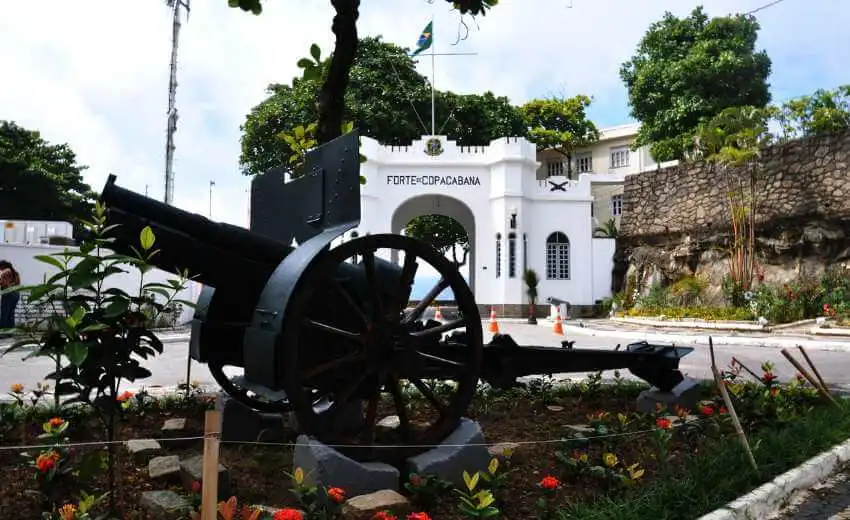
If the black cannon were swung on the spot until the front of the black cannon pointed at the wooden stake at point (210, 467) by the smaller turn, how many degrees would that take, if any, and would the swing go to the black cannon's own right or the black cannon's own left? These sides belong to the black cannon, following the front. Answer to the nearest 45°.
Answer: approximately 45° to the black cannon's own left

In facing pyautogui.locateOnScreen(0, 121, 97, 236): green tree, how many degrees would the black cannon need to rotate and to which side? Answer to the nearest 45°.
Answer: approximately 90° to its right

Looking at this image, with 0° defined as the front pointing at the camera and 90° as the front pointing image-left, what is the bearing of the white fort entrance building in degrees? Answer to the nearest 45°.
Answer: approximately 0°

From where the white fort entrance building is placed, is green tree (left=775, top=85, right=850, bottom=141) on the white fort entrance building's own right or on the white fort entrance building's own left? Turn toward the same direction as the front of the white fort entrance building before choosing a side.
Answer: on the white fort entrance building's own left

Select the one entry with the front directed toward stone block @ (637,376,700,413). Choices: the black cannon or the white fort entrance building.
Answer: the white fort entrance building

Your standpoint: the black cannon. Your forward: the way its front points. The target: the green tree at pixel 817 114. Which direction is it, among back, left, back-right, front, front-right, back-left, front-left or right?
back

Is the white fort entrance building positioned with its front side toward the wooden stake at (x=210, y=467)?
yes

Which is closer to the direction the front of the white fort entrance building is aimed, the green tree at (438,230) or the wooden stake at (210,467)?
the wooden stake

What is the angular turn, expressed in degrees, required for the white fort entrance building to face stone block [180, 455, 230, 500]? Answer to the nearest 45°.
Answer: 0° — it already faces it

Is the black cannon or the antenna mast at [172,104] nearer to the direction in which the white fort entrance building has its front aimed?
the black cannon

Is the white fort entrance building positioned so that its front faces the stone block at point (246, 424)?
yes

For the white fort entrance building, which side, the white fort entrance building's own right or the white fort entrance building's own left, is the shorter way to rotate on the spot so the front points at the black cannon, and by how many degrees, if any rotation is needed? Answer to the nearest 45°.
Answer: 0° — it already faces it
